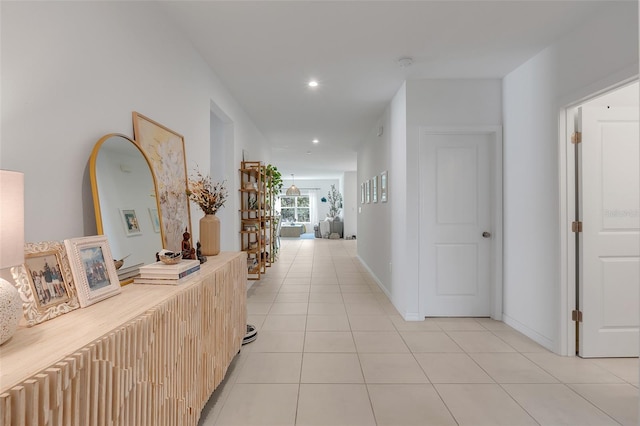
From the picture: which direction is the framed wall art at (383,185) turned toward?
to the viewer's left

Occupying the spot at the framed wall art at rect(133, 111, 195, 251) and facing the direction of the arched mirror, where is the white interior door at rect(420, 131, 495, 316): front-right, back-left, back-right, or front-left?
back-left

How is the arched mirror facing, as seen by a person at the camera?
facing the viewer and to the right of the viewer

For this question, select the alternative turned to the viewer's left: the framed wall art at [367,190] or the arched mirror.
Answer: the framed wall art

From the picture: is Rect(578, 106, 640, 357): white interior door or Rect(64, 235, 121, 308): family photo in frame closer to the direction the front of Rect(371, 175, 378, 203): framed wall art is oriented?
the family photo in frame

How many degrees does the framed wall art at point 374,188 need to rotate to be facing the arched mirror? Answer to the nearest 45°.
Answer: approximately 90° to its left

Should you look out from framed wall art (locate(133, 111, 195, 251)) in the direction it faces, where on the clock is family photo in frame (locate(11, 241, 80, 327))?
The family photo in frame is roughly at 2 o'clock from the framed wall art.

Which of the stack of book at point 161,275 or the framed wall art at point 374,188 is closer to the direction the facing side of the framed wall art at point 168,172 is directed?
the stack of book

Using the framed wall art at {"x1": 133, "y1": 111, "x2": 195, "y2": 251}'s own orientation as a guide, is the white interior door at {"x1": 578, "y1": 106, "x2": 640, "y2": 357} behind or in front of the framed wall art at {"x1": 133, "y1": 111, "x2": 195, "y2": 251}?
in front

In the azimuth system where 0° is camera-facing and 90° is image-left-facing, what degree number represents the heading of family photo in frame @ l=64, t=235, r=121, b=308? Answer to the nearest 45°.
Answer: approximately 315°

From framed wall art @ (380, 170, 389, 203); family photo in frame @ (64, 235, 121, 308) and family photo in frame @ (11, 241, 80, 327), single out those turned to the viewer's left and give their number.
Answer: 1
